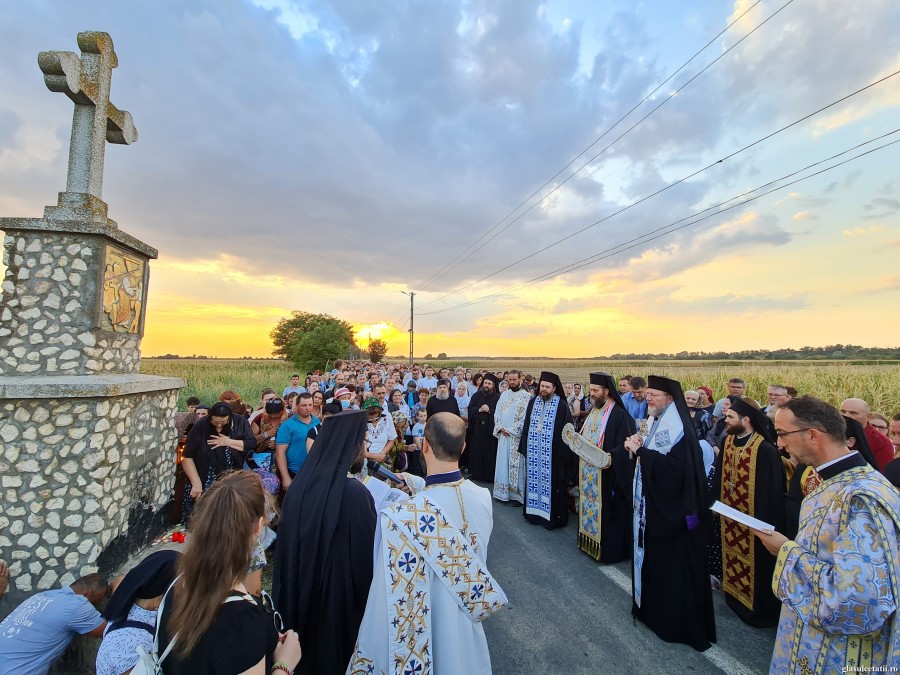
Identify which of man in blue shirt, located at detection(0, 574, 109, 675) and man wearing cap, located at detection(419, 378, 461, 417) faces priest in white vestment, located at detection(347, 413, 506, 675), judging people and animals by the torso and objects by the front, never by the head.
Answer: the man wearing cap

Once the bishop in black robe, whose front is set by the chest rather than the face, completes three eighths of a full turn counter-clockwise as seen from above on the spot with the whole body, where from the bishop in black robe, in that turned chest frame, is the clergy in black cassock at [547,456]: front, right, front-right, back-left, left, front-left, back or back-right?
back

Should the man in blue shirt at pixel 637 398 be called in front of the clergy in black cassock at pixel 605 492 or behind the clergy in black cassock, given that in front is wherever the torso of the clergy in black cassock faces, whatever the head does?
behind

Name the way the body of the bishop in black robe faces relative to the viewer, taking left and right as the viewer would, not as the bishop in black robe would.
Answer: facing to the left of the viewer

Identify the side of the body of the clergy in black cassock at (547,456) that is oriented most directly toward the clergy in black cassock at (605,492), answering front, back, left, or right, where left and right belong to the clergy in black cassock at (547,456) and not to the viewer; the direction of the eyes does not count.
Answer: left

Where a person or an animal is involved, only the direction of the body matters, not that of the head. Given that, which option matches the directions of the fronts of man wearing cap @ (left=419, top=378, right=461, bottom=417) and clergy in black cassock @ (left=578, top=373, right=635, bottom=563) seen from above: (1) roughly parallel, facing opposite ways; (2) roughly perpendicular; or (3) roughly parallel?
roughly perpendicular

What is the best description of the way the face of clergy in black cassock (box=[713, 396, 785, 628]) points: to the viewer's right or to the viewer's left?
to the viewer's left

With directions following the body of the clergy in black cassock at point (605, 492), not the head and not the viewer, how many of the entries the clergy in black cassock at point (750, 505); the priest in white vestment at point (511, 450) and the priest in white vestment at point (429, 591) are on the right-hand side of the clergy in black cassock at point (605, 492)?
1

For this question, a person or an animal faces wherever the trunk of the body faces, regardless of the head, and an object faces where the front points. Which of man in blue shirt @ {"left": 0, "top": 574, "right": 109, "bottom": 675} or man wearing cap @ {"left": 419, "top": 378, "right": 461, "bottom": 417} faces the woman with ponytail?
the man wearing cap

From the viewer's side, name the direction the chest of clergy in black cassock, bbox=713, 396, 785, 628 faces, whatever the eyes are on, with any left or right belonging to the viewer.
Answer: facing the viewer and to the left of the viewer

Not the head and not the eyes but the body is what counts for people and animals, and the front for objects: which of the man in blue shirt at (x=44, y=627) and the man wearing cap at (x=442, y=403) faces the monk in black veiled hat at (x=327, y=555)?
the man wearing cap

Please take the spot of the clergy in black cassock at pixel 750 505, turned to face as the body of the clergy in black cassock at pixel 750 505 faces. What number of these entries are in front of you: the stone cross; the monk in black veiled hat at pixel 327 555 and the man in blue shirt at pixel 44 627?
3

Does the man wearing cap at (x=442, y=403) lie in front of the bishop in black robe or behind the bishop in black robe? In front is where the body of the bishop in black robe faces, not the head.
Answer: in front
